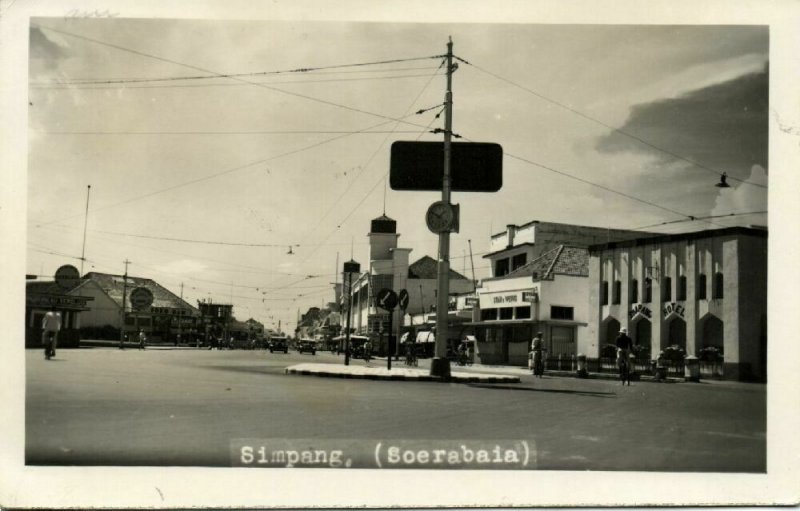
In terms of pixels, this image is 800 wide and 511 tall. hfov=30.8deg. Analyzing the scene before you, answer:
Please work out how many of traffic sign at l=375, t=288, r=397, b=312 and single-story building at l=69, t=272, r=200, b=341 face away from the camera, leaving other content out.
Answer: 0

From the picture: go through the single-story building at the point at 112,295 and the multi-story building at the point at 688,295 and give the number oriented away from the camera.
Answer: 0

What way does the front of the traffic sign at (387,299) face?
toward the camera

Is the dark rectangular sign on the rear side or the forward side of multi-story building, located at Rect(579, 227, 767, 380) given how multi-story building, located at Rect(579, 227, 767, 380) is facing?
on the forward side

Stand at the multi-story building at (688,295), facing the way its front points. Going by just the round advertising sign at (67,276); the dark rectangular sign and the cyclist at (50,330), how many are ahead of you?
3

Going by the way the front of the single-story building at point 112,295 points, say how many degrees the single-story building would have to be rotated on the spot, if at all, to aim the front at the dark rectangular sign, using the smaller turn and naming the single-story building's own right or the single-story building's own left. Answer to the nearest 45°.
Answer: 0° — it already faces it

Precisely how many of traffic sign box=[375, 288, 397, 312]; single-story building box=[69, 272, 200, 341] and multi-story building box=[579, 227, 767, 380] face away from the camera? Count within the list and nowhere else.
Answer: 0

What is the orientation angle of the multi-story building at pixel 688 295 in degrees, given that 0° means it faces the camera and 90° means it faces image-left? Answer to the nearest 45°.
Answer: approximately 45°

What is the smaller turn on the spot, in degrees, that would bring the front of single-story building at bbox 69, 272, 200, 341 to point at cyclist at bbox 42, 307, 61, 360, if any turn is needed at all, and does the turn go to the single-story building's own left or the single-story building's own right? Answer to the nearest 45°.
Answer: approximately 45° to the single-story building's own right
